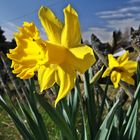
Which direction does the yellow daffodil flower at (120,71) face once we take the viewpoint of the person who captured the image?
facing the viewer and to the left of the viewer

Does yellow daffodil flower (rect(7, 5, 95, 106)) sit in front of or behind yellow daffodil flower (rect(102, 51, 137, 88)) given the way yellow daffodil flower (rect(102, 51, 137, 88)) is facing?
in front
